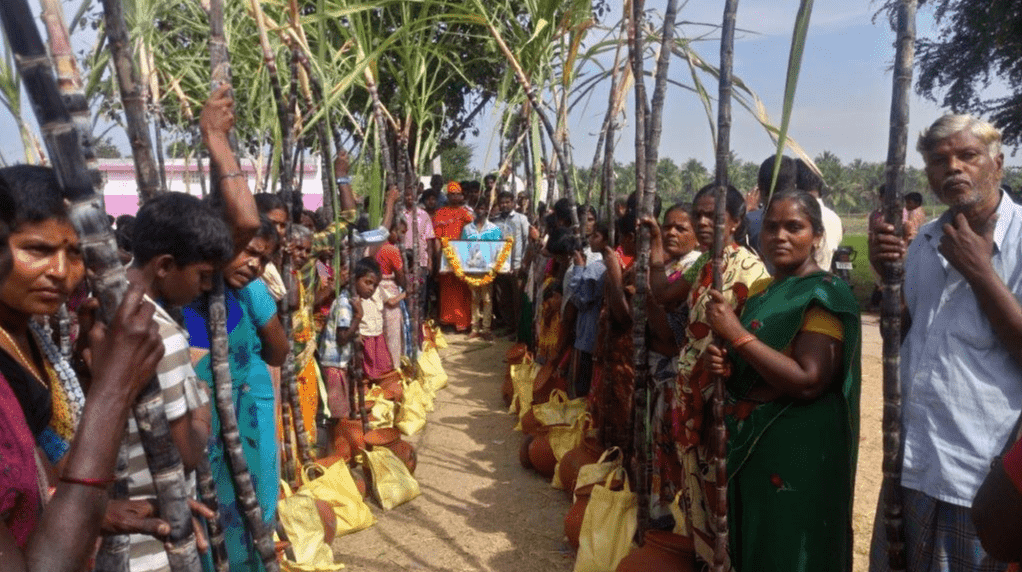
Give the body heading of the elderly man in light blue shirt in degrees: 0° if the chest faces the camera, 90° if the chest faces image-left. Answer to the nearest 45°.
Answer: approximately 45°

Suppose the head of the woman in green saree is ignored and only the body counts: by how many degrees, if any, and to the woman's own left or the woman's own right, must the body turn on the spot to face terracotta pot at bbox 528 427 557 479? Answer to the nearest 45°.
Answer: approximately 90° to the woman's own right

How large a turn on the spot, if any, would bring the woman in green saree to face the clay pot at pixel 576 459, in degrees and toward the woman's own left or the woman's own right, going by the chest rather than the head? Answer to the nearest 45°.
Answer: approximately 90° to the woman's own right

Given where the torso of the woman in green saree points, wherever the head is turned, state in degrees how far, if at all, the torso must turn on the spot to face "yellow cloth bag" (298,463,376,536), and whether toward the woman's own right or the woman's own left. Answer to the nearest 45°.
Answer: approximately 45° to the woman's own right

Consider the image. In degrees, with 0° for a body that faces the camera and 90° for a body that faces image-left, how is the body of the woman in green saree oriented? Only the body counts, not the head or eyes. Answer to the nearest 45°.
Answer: approximately 45°

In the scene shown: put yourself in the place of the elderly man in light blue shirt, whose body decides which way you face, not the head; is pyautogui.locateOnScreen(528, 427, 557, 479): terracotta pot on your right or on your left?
on your right

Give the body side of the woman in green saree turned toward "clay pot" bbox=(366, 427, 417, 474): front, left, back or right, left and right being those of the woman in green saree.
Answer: right

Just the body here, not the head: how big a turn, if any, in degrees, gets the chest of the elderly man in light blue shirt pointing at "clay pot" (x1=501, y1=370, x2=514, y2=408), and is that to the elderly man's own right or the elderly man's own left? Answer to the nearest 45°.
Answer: approximately 90° to the elderly man's own right
